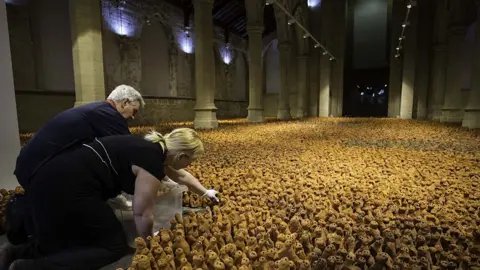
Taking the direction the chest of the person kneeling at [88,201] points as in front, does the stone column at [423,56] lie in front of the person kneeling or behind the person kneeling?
in front

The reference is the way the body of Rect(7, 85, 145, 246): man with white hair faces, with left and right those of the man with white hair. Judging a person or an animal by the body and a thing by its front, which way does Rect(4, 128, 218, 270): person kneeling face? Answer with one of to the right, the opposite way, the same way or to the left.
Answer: the same way

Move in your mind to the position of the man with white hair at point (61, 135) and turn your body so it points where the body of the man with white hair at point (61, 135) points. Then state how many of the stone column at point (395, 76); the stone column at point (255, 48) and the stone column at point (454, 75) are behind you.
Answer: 0

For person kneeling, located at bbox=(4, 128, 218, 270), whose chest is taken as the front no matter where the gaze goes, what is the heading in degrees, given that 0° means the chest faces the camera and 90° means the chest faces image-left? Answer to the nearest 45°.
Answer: approximately 270°

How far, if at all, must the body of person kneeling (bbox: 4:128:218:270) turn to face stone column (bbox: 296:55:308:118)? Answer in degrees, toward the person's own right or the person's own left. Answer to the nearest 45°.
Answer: approximately 45° to the person's own left

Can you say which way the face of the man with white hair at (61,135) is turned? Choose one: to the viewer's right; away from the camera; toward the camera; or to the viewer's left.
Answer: to the viewer's right

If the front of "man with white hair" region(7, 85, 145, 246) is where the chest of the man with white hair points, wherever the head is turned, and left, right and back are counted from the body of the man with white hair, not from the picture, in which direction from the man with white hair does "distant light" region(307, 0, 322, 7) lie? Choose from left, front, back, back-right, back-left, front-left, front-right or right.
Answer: front-left

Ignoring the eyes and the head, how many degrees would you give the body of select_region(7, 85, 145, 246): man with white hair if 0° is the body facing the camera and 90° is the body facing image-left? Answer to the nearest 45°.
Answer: approximately 270°

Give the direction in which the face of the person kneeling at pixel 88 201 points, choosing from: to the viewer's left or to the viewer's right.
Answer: to the viewer's right

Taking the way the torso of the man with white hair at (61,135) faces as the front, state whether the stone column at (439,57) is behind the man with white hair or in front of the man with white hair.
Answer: in front

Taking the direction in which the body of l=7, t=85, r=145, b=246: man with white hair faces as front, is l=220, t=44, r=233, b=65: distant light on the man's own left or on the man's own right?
on the man's own left

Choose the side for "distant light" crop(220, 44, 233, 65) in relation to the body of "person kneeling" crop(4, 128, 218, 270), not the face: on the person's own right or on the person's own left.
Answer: on the person's own left

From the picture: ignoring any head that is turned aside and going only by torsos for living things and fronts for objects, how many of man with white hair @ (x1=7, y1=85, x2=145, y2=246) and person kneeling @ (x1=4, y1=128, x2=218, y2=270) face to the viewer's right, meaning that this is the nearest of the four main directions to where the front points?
2

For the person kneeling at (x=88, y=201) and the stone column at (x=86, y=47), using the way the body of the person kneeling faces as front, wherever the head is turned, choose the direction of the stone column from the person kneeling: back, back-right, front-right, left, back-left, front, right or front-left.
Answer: left
